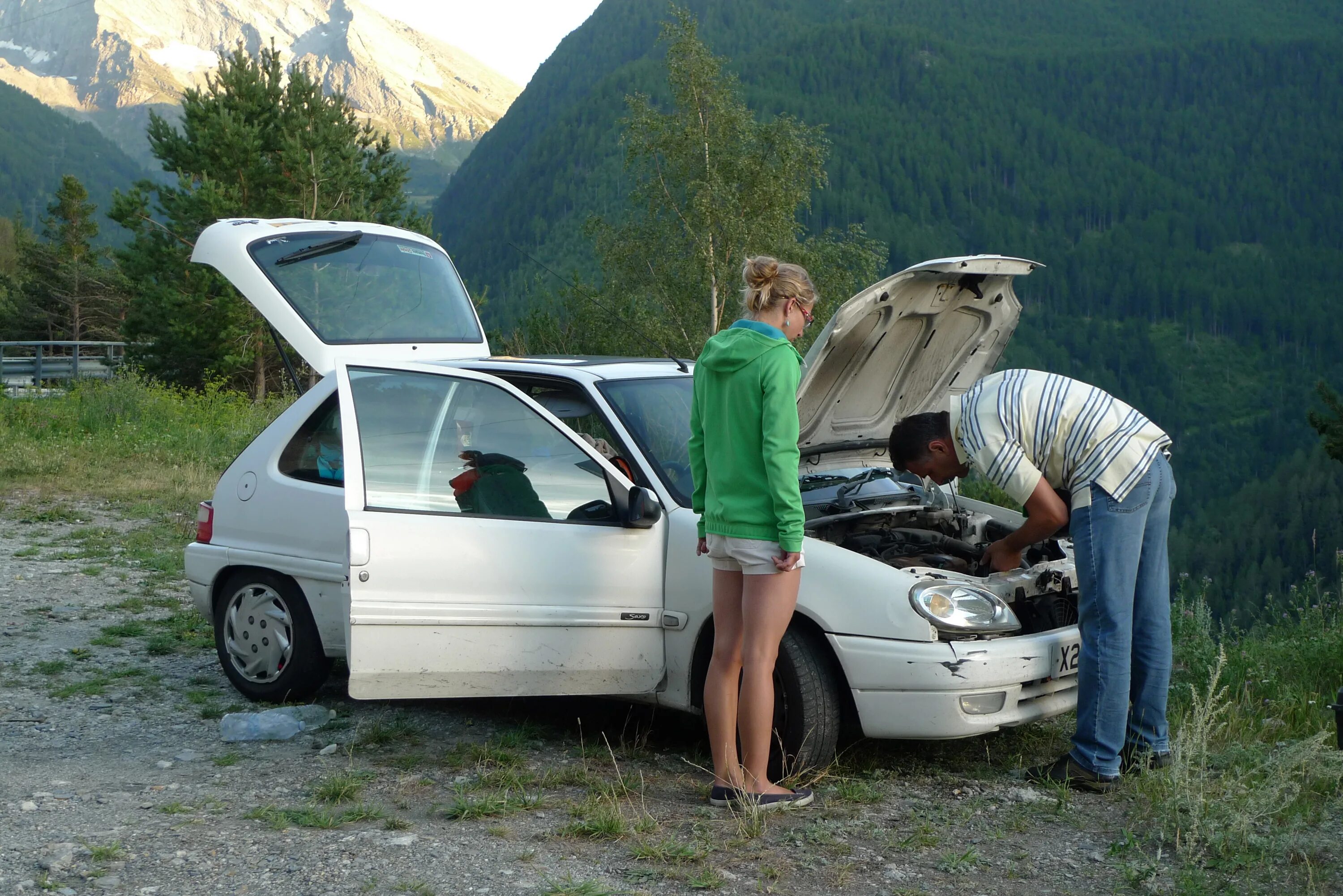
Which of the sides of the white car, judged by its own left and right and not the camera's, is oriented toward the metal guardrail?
back

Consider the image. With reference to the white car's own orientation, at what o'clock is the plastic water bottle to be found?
The plastic water bottle is roughly at 5 o'clock from the white car.

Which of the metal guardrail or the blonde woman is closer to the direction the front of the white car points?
the blonde woman

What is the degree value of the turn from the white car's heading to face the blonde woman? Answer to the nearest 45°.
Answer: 0° — it already faces them

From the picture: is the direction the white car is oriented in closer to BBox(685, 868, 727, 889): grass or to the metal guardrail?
the grass

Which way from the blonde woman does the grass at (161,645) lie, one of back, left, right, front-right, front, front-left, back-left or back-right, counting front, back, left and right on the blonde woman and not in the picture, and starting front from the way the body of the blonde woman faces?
left

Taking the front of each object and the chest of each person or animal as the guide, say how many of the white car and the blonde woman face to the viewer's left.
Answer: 0

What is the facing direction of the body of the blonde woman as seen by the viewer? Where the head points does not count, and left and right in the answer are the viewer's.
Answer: facing away from the viewer and to the right of the viewer

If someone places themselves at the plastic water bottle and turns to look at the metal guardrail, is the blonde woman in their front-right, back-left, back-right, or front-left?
back-right

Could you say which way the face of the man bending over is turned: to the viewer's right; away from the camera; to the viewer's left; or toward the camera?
to the viewer's left

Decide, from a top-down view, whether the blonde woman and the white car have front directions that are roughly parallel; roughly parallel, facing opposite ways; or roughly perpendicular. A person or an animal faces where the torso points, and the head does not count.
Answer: roughly perpendicular

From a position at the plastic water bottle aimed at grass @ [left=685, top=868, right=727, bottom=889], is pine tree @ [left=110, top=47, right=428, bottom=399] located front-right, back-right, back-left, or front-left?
back-left

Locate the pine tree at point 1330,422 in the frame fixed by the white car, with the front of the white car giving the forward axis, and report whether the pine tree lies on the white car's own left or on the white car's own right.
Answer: on the white car's own left

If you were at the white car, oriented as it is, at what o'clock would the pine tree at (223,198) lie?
The pine tree is roughly at 7 o'clock from the white car.
